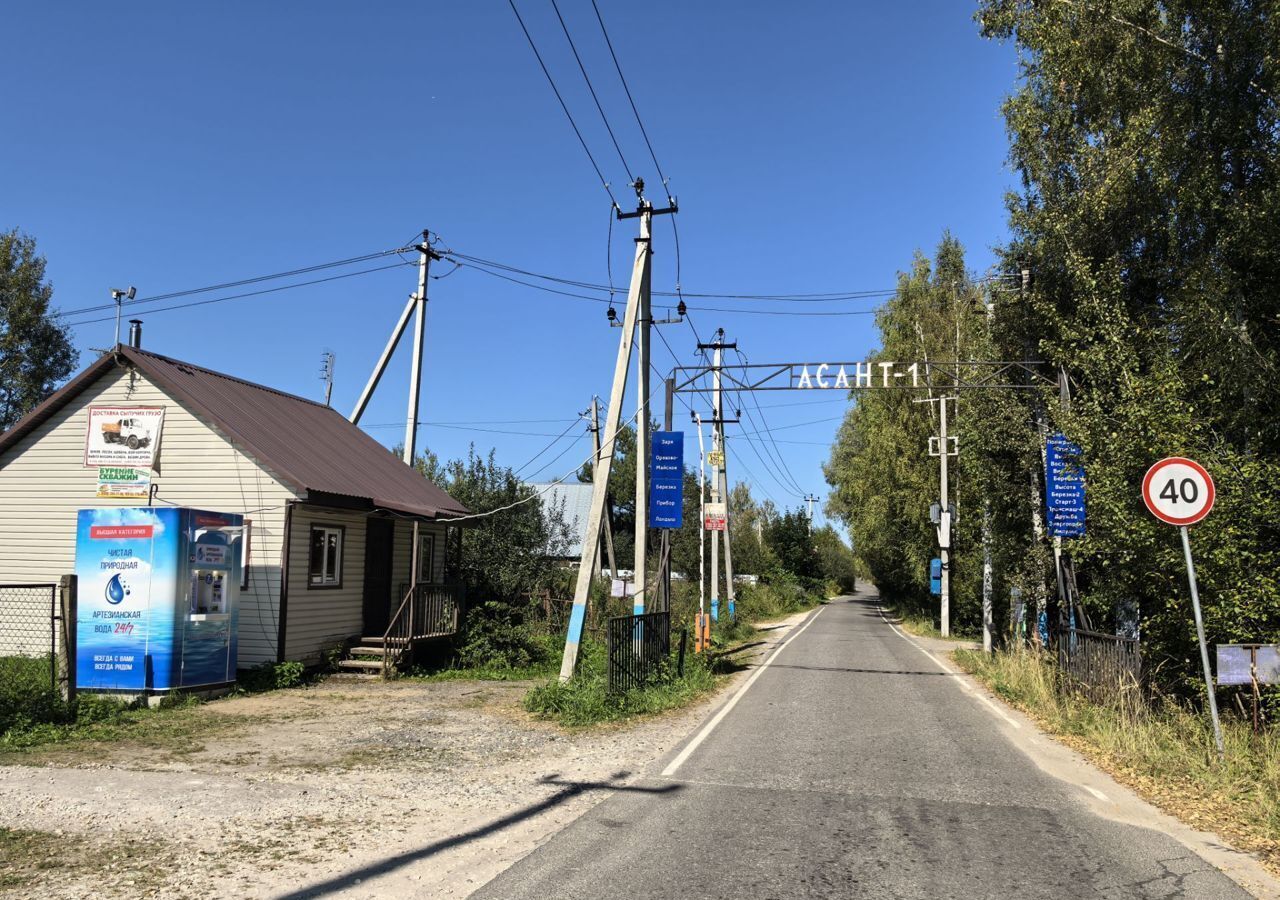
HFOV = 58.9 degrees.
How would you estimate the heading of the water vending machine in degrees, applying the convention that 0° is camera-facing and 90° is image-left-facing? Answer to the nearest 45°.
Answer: approximately 315°

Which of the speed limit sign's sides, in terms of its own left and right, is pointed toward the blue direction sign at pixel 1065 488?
back

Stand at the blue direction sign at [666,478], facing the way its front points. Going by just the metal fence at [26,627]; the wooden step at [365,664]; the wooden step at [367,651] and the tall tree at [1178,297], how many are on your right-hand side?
3

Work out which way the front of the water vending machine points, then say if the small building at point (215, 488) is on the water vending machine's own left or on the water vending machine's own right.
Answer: on the water vending machine's own left
